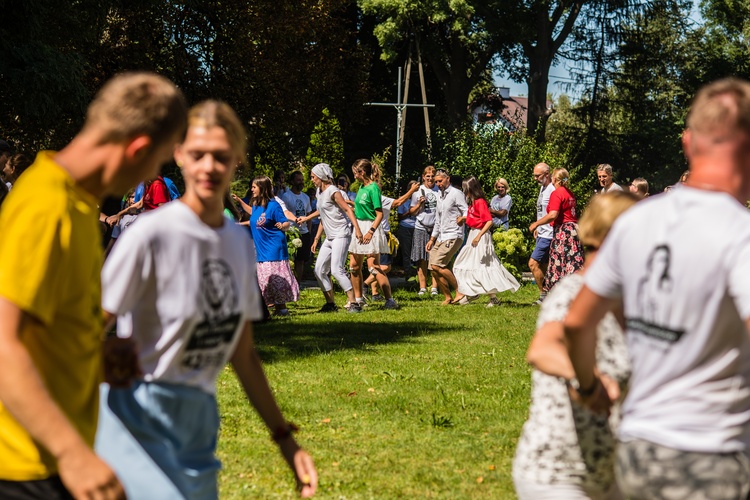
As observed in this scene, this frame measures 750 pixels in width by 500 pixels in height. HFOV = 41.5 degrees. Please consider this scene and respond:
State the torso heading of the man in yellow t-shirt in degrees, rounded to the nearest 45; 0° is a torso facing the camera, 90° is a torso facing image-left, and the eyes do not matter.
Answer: approximately 270°

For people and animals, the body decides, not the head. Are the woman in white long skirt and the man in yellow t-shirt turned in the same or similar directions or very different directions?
very different directions

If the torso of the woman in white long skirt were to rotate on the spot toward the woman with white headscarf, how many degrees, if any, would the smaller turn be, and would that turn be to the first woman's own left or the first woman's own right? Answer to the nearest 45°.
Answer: approximately 45° to the first woman's own left

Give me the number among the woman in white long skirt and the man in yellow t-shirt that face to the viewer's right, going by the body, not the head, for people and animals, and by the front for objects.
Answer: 1

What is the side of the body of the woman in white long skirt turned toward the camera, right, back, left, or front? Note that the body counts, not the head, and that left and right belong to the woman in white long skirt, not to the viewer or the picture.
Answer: left

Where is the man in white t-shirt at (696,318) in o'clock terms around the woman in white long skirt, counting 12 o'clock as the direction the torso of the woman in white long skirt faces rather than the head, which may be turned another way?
The man in white t-shirt is roughly at 9 o'clock from the woman in white long skirt.

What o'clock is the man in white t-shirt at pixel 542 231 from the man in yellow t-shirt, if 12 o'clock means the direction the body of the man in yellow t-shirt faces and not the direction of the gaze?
The man in white t-shirt is roughly at 10 o'clock from the man in yellow t-shirt.

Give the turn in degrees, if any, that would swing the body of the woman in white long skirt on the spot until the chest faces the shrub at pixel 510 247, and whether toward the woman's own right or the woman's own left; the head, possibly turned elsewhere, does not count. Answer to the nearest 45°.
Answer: approximately 90° to the woman's own right

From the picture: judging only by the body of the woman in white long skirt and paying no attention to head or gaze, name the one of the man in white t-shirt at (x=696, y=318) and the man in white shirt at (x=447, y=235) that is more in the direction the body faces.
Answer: the man in white shirt

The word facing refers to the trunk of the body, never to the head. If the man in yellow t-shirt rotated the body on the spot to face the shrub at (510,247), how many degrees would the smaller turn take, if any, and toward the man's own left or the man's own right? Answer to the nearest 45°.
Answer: approximately 45° to the man's own left

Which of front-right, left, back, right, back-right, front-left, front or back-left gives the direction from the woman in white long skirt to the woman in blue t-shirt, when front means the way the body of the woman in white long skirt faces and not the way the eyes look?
front-left

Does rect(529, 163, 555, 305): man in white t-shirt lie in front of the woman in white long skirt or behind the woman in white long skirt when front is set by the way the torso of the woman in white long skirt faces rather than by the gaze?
behind

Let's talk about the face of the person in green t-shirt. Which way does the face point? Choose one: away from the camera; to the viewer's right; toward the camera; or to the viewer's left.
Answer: to the viewer's left

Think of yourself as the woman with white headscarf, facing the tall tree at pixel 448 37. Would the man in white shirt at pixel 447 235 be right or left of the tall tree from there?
right

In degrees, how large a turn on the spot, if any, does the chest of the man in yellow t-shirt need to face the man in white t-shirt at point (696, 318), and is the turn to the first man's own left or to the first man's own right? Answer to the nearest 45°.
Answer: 0° — they already face them

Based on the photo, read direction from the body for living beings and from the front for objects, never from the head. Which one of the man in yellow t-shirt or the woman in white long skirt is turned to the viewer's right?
the man in yellow t-shirt
